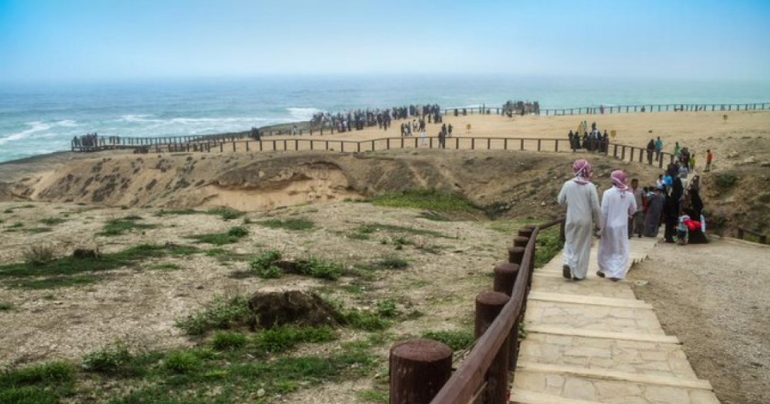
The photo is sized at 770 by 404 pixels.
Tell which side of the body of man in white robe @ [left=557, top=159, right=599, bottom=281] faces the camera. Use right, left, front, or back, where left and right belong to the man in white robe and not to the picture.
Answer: back

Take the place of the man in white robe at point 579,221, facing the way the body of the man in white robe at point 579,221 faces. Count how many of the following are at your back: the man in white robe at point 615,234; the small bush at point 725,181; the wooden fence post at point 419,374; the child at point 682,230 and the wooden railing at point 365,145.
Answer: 1

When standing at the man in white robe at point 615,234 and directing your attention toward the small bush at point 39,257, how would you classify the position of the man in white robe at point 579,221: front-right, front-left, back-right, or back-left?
front-left

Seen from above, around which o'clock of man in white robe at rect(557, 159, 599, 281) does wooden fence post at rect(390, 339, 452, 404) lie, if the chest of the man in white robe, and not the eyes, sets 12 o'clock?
The wooden fence post is roughly at 6 o'clock from the man in white robe.

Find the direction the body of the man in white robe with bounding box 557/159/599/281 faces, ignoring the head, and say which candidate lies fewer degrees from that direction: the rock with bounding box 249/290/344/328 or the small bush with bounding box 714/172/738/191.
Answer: the small bush

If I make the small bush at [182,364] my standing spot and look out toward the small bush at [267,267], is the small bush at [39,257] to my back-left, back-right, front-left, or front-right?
front-left

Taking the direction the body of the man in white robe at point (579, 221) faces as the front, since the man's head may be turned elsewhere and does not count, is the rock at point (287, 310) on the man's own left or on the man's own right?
on the man's own left

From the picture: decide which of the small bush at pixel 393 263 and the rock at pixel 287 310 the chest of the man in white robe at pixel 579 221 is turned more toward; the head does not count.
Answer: the small bush

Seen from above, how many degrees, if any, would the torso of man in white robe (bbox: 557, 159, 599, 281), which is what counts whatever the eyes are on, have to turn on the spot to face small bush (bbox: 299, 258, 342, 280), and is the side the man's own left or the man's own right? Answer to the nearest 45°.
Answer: approximately 90° to the man's own left

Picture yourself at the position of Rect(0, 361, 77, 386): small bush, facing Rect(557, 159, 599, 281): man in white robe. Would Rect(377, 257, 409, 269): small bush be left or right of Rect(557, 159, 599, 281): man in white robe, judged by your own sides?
left

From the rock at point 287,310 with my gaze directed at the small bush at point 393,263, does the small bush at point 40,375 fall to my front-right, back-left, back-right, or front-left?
back-left

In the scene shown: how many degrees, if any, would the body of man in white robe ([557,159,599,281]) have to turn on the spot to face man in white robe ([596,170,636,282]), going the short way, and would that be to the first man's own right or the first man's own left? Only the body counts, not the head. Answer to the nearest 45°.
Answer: approximately 45° to the first man's own right

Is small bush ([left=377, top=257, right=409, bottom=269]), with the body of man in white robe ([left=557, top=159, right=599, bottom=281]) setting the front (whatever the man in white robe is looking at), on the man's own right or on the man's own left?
on the man's own left

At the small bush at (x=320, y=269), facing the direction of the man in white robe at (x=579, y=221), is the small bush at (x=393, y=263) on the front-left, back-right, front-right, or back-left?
front-left

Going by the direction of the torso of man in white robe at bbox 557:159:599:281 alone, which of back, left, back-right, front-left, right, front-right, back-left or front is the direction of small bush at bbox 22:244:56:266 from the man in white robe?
left

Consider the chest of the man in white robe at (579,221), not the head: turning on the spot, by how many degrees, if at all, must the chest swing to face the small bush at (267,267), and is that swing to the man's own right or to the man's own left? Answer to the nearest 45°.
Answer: approximately 90° to the man's own left

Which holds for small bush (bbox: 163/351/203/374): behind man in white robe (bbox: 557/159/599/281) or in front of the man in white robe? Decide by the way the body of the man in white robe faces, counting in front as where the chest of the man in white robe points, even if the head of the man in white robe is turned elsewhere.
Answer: behind

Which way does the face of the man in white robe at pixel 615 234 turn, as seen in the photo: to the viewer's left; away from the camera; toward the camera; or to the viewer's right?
away from the camera

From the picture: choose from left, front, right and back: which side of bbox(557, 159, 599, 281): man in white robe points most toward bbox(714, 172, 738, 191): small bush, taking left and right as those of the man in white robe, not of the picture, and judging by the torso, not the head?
front
